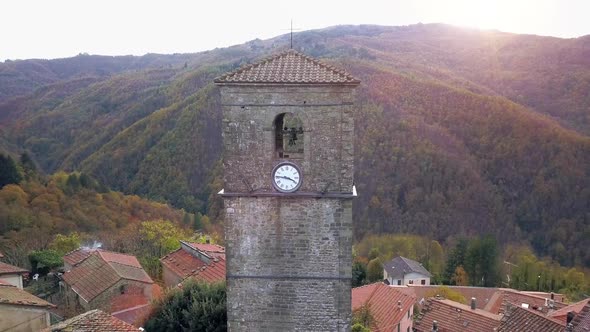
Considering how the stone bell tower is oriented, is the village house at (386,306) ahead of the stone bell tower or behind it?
behind

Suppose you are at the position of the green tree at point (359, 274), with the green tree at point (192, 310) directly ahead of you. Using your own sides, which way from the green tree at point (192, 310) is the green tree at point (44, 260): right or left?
right

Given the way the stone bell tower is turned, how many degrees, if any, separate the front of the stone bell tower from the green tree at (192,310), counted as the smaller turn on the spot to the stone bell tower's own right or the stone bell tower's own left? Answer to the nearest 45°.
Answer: approximately 135° to the stone bell tower's own right

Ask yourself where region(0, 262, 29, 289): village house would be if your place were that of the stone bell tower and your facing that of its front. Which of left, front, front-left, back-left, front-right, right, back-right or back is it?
back-right

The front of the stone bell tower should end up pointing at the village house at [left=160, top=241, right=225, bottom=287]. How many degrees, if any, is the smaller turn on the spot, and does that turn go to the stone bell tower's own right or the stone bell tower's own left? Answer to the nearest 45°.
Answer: approximately 180°

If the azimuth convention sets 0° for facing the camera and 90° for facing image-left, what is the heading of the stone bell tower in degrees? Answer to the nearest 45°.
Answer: approximately 0°

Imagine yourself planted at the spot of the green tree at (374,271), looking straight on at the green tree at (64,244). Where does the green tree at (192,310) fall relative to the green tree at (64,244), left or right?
left

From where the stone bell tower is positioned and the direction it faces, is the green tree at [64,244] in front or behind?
behind

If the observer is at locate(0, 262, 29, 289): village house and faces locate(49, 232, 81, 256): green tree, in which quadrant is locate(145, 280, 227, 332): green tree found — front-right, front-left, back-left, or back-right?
back-right

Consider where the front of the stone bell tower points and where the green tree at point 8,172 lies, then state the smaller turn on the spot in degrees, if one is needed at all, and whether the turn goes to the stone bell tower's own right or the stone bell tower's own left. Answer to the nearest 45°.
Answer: approximately 135° to the stone bell tower's own right

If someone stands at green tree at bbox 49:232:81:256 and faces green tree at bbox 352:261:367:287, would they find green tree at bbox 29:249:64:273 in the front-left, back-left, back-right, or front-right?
back-right

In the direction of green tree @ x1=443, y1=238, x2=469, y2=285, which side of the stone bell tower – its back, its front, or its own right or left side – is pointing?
back
